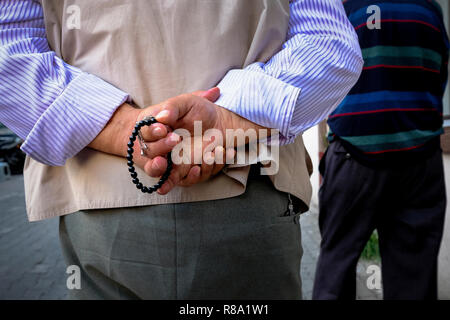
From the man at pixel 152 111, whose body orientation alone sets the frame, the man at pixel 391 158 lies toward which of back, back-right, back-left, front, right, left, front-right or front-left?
front-right

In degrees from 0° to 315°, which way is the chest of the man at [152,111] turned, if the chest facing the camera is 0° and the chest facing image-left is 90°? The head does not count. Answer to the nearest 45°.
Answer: approximately 180°
